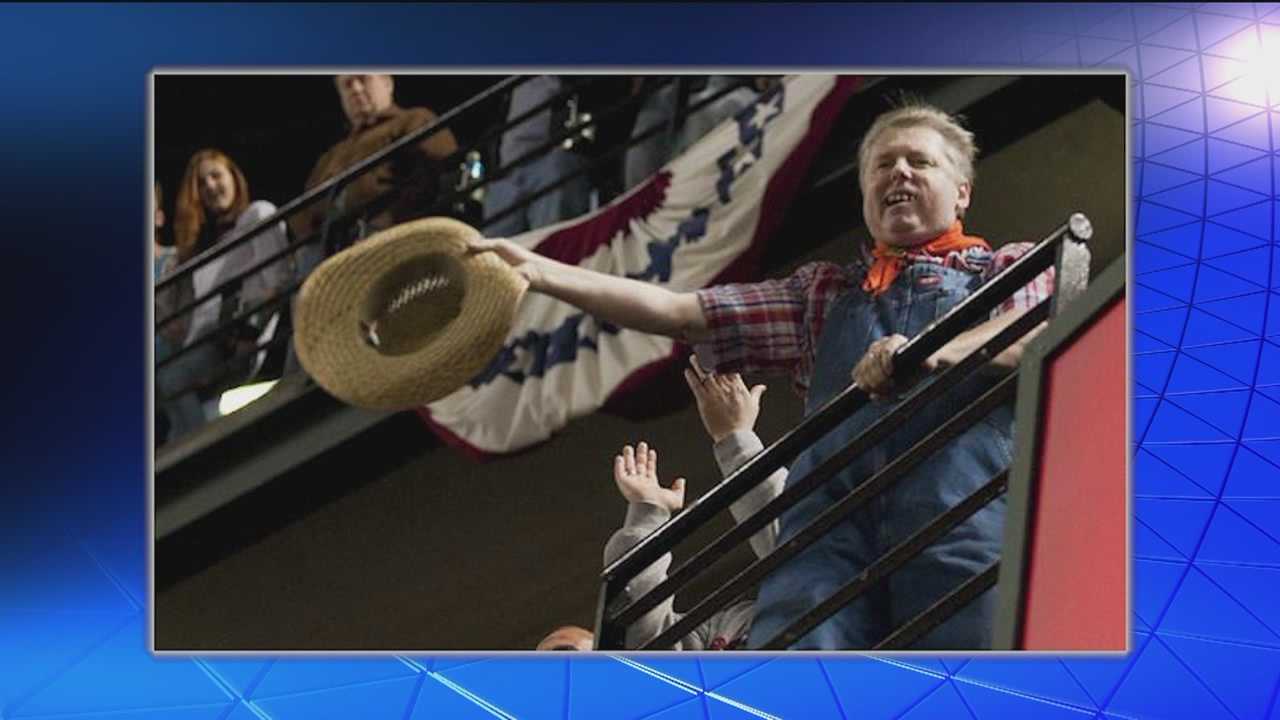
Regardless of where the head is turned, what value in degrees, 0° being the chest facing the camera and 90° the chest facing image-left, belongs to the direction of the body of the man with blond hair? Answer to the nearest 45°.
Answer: approximately 45°

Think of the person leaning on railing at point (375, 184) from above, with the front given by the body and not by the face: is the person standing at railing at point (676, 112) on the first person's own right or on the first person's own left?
on the first person's own left

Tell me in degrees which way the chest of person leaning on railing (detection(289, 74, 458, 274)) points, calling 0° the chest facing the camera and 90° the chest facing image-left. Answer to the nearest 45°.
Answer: approximately 45°

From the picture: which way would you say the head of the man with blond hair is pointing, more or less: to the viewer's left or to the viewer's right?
to the viewer's left
